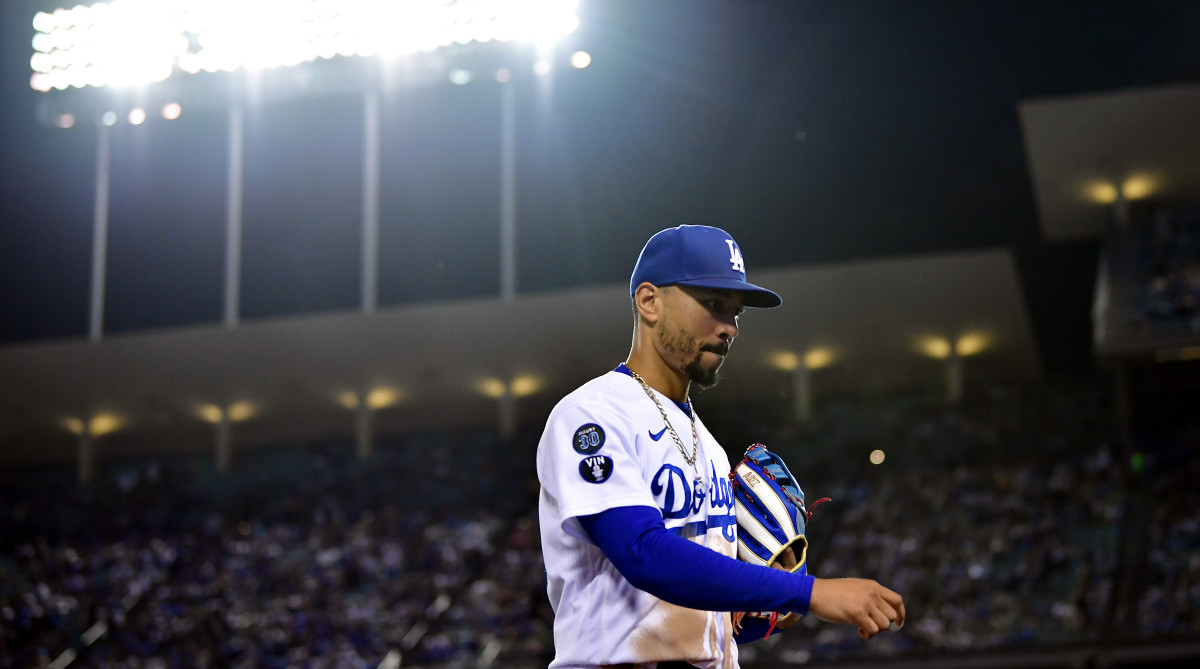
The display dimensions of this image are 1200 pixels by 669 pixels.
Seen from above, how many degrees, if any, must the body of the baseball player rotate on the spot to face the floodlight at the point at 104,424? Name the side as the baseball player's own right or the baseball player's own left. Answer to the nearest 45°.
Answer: approximately 180°

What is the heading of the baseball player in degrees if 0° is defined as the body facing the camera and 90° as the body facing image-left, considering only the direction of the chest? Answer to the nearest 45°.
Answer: approximately 315°

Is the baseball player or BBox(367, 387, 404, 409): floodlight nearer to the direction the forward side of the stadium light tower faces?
the baseball player

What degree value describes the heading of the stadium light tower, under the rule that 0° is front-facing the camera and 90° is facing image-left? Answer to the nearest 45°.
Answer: approximately 0°

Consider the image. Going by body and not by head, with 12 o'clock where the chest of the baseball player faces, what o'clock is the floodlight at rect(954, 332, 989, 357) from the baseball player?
The floodlight is roughly at 8 o'clock from the baseball player.

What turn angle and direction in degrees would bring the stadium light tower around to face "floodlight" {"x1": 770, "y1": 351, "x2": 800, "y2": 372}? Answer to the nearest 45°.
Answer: approximately 90° to its left
